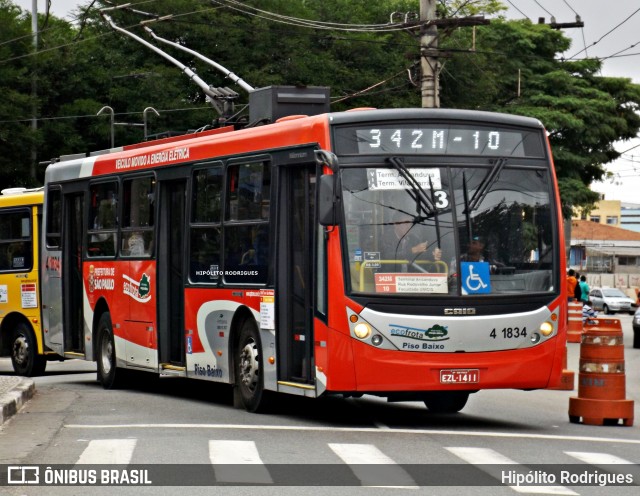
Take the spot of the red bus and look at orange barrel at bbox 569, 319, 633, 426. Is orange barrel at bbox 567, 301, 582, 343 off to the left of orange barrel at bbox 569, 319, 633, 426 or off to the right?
left

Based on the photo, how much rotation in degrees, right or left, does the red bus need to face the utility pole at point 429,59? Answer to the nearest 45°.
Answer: approximately 135° to its left

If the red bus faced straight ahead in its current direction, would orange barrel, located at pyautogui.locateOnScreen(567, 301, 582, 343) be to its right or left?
on its left

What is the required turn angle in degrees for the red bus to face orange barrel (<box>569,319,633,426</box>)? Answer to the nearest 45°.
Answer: approximately 45° to its left

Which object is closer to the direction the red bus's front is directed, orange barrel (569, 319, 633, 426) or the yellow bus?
the orange barrel

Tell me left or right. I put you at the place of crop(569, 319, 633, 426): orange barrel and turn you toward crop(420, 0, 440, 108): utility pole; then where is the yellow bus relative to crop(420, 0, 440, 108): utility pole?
left

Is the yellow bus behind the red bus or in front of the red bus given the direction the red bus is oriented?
behind

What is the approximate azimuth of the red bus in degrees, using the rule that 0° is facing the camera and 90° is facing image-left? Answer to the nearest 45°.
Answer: approximately 315°
